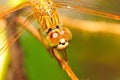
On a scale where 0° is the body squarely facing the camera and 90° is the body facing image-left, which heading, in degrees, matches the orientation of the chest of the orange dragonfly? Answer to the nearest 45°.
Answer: approximately 315°
